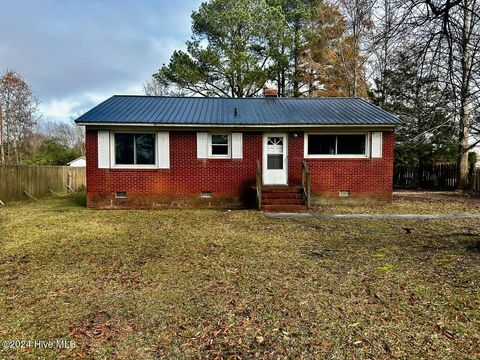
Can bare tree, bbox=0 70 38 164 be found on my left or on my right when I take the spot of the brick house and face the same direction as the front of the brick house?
on my right

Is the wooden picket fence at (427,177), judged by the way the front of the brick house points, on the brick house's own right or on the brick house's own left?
on the brick house's own left

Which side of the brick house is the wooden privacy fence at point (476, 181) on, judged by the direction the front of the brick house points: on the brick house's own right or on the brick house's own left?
on the brick house's own left

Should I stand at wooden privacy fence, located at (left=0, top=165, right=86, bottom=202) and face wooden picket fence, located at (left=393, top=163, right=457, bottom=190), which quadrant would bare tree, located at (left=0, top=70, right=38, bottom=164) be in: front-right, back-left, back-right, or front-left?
back-left

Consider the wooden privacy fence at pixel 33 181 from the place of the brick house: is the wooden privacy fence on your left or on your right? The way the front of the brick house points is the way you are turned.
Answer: on your right

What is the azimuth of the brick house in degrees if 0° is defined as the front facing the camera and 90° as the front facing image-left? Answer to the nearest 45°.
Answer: approximately 0°

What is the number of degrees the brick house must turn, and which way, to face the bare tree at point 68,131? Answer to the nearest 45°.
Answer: approximately 135° to its right
